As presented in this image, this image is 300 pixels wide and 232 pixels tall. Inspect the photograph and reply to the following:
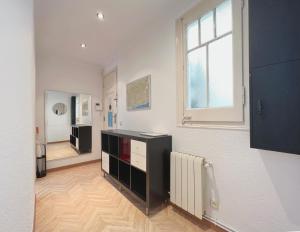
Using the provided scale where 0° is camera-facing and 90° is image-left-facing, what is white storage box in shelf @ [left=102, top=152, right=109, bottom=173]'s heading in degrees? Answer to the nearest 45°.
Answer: approximately 45°

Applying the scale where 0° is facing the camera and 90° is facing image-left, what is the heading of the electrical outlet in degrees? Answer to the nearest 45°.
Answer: approximately 45°

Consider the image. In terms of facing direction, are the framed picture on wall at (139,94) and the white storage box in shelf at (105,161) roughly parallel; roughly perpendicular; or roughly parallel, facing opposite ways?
roughly parallel

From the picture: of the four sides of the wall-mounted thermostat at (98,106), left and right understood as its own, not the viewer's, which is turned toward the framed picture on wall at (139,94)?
front

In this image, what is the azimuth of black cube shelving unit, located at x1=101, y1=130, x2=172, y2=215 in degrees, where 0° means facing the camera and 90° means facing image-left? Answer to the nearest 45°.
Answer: approximately 45°

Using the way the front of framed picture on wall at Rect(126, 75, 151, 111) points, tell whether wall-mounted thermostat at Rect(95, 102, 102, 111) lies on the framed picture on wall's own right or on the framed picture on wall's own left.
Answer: on the framed picture on wall's own right

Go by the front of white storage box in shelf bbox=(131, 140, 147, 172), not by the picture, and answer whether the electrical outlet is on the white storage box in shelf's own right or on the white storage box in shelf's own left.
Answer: on the white storage box in shelf's own left

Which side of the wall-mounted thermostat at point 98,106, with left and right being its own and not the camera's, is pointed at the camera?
front

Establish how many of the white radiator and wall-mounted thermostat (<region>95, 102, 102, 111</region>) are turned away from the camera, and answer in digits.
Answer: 0

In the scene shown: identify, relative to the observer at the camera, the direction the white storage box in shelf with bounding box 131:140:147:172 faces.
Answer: facing the viewer and to the left of the viewer

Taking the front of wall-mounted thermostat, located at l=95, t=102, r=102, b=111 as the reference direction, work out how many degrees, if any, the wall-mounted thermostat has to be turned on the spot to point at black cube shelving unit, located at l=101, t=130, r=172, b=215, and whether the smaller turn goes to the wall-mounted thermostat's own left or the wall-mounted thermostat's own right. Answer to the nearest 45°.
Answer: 0° — it already faces it

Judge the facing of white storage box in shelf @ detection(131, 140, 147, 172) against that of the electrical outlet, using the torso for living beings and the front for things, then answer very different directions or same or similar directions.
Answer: same or similar directions
